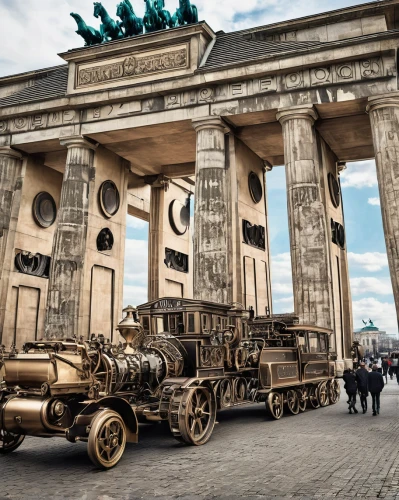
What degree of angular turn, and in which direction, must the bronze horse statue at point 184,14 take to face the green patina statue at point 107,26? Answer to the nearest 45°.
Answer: approximately 45° to its right

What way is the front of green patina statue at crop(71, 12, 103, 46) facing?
to the viewer's left

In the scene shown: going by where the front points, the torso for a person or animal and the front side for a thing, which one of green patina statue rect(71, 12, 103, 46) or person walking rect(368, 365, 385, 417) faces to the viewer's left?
the green patina statue

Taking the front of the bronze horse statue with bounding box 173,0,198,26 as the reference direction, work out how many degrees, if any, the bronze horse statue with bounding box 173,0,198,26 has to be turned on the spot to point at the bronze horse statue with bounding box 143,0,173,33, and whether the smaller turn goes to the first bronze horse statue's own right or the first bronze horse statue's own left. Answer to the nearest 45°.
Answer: approximately 45° to the first bronze horse statue's own right

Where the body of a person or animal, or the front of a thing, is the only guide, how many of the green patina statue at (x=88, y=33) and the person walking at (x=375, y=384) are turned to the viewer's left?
1

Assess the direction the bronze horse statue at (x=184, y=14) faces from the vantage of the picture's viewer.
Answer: facing the viewer and to the left of the viewer
